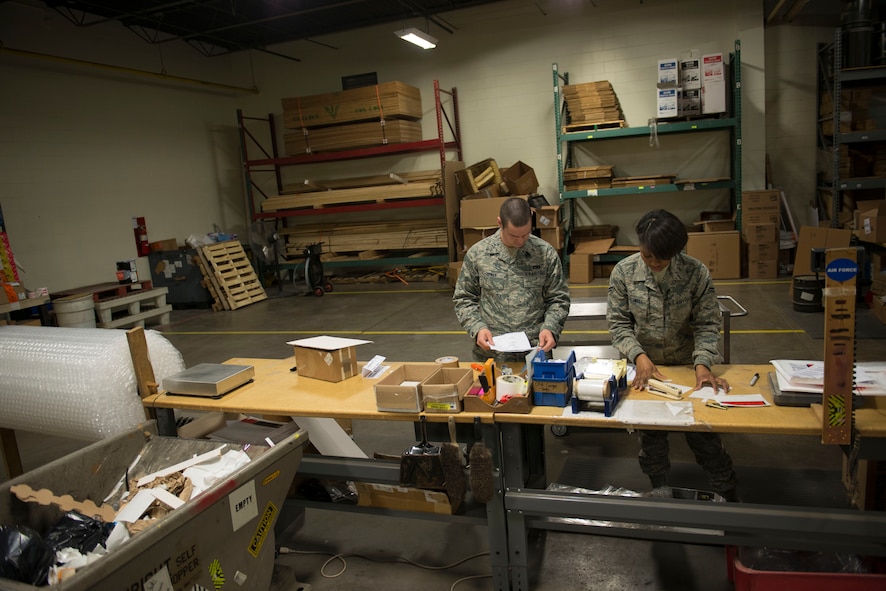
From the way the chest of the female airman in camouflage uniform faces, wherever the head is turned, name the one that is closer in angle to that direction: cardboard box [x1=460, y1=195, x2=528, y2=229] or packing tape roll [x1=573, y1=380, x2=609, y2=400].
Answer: the packing tape roll

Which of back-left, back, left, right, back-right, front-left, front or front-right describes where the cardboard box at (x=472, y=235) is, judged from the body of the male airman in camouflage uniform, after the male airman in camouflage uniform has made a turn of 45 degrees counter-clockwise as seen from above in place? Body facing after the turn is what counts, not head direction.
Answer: back-left

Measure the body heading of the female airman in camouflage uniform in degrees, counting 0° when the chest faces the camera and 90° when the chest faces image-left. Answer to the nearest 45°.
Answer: approximately 0°

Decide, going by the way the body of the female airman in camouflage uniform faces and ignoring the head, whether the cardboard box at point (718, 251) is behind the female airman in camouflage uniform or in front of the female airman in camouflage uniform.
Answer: behind

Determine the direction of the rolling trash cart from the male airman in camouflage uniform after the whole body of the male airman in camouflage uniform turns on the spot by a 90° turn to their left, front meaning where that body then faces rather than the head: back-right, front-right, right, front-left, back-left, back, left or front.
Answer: back-right

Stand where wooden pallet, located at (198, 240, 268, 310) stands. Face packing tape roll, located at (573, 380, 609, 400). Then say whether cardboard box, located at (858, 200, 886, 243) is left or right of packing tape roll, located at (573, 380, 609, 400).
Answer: left

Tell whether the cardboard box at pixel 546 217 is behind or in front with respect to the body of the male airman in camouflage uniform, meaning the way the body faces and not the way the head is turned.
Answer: behind

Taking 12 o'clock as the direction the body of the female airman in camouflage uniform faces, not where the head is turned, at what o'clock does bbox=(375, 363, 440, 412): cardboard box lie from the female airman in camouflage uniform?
The cardboard box is roughly at 2 o'clock from the female airman in camouflage uniform.

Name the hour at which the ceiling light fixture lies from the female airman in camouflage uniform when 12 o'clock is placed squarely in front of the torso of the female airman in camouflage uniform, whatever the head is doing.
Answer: The ceiling light fixture is roughly at 5 o'clock from the female airman in camouflage uniform.

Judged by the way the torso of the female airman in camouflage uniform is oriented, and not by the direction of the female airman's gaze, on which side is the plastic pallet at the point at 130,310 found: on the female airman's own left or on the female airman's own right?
on the female airman's own right

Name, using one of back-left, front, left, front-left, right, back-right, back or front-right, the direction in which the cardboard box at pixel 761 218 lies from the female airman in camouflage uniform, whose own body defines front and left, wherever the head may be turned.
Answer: back

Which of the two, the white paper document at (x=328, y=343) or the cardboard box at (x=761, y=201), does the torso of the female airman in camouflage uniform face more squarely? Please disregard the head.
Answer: the white paper document

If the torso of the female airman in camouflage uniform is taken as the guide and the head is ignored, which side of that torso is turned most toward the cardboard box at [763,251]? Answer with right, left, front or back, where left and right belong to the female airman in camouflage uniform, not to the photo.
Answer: back

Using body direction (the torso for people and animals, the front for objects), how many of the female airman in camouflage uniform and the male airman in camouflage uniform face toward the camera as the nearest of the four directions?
2

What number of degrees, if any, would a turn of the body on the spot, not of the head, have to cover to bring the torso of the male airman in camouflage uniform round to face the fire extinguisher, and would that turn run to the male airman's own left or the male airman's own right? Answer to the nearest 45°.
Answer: approximately 135° to the male airman's own right

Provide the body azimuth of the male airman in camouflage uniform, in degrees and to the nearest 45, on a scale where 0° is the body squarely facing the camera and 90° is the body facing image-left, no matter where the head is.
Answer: approximately 0°
